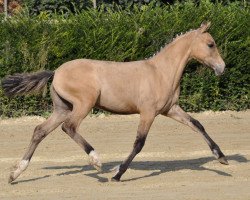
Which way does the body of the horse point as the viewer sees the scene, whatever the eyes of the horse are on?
to the viewer's right
